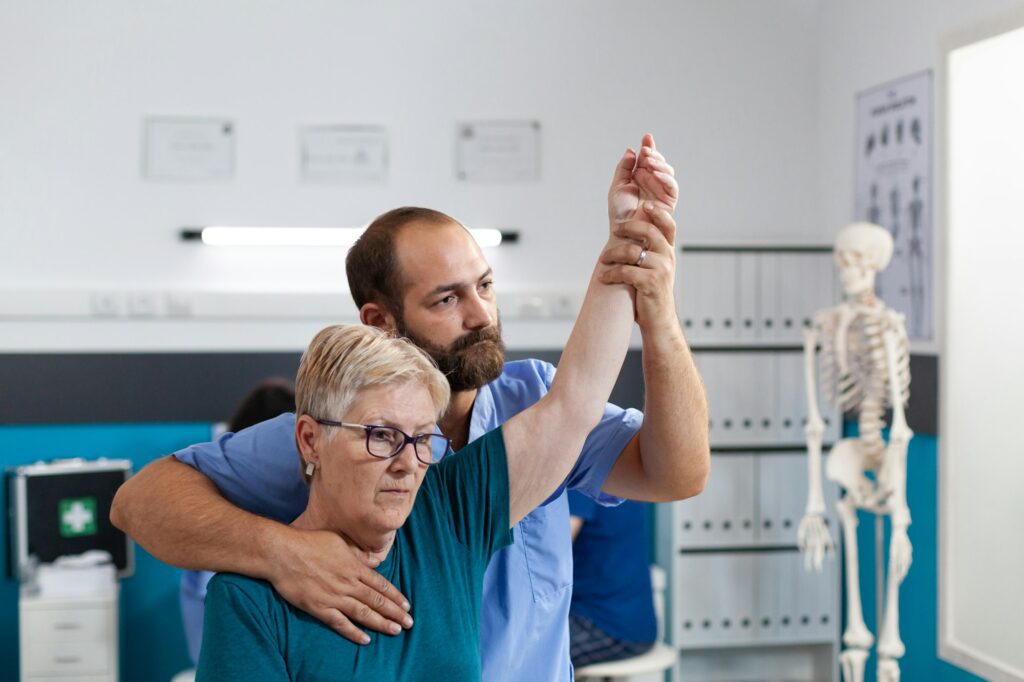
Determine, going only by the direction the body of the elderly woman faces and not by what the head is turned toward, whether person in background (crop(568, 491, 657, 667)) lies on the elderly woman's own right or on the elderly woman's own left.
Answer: on the elderly woman's own left

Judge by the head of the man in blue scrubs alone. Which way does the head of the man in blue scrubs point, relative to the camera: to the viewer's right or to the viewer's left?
to the viewer's right

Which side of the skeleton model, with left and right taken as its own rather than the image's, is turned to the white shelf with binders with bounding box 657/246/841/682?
right

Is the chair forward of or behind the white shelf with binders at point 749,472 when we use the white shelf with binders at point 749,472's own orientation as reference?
forward

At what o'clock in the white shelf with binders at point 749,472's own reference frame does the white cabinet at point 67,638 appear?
the white cabinet at point 67,638 is roughly at 2 o'clock from the white shelf with binders at point 749,472.

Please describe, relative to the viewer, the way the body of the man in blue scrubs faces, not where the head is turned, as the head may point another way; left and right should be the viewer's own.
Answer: facing the viewer and to the right of the viewer

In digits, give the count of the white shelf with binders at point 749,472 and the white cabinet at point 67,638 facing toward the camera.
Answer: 2

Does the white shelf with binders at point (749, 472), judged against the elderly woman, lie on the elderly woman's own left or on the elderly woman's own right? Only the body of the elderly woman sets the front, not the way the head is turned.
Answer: on the elderly woman's own left

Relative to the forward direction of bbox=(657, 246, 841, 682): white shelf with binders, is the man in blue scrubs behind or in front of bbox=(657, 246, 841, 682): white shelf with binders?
in front

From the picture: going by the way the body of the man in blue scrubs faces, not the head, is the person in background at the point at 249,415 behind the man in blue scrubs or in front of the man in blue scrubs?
behind
